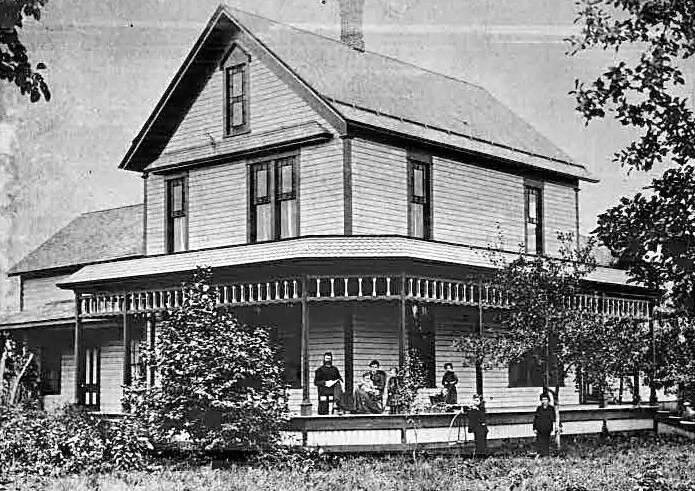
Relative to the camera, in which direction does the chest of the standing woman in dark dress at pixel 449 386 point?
toward the camera

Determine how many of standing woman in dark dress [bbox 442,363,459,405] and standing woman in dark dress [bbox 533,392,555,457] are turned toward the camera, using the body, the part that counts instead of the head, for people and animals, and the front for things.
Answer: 2

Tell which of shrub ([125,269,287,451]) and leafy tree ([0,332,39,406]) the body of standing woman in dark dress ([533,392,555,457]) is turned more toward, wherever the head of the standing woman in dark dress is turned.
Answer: the shrub

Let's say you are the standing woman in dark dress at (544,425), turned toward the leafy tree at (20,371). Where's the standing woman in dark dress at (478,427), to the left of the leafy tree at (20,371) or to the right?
left

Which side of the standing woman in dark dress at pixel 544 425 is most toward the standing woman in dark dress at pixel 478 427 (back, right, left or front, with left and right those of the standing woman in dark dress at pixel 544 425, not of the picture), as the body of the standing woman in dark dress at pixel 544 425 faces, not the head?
right

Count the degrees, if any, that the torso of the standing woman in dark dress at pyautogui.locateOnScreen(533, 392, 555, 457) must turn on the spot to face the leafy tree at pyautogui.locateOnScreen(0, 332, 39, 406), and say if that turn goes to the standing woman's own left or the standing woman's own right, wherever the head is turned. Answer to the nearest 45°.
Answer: approximately 135° to the standing woman's own right

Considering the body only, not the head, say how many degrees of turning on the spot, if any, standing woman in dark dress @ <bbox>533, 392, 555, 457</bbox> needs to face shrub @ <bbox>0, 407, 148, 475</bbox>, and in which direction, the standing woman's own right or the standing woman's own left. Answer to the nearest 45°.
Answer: approximately 45° to the standing woman's own right

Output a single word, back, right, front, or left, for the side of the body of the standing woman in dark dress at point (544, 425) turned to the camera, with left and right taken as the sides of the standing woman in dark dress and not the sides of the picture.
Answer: front
